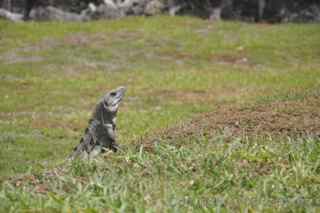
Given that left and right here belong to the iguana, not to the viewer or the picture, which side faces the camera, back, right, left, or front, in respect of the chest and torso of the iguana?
right
